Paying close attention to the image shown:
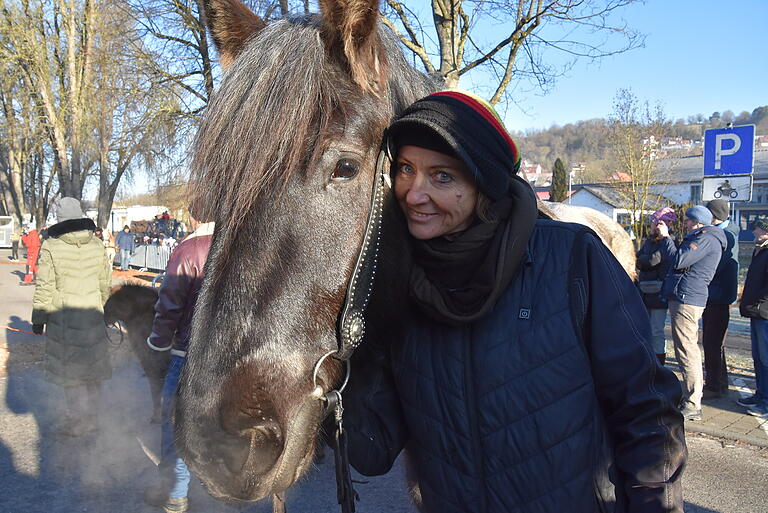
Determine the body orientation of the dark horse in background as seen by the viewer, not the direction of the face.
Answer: to the viewer's left

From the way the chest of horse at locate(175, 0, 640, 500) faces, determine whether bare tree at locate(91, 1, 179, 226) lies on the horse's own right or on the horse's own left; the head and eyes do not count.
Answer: on the horse's own right

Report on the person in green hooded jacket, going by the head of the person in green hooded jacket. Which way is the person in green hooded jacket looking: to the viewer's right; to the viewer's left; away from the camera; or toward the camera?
away from the camera

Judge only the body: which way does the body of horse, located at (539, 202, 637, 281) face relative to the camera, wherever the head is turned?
to the viewer's left

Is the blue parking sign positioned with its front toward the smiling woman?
yes

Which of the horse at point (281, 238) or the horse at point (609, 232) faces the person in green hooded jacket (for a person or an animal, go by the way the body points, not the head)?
the horse at point (609, 232)

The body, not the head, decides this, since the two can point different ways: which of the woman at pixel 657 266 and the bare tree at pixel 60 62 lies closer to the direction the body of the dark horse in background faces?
the bare tree

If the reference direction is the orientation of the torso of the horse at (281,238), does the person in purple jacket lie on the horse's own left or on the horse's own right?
on the horse's own right

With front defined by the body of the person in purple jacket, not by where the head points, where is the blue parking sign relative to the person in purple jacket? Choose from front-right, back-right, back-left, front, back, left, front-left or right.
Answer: right

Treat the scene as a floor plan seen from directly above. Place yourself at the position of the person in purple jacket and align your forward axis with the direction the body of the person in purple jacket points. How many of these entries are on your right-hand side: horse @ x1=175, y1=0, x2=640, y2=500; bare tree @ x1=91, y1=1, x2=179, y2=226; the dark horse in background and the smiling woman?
2
